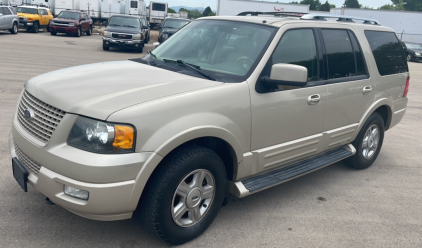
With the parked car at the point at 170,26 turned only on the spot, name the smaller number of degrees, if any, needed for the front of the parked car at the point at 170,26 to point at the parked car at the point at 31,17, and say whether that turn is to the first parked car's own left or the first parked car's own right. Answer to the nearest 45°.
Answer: approximately 90° to the first parked car's own right

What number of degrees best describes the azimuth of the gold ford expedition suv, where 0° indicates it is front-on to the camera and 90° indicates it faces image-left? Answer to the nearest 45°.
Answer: approximately 45°

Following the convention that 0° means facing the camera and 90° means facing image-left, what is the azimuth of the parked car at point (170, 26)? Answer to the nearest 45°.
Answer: approximately 45°

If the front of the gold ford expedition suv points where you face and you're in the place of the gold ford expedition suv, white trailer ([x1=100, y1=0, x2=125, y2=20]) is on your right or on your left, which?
on your right

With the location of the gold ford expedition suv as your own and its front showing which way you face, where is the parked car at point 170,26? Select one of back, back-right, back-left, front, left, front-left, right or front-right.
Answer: back-right

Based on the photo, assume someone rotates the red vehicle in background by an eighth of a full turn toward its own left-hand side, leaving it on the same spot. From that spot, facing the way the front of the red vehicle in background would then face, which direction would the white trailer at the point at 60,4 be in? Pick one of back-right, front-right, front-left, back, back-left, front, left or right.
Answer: back

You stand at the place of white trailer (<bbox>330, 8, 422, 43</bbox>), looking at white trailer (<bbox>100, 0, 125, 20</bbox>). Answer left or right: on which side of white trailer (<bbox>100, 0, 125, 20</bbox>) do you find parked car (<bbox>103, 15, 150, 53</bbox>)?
left

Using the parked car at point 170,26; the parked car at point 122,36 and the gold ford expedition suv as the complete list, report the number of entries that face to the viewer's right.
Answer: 0

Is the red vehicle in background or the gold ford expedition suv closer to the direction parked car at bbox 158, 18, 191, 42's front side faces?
the gold ford expedition suv

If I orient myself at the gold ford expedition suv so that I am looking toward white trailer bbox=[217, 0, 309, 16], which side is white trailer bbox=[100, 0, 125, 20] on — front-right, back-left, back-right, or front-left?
front-left

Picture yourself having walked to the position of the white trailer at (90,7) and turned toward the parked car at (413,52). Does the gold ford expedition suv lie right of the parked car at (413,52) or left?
right

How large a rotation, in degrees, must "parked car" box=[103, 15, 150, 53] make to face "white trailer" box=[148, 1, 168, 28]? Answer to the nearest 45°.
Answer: approximately 180°

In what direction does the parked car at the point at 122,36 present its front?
toward the camera

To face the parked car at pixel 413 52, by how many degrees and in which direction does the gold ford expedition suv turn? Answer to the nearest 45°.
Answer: approximately 180°
